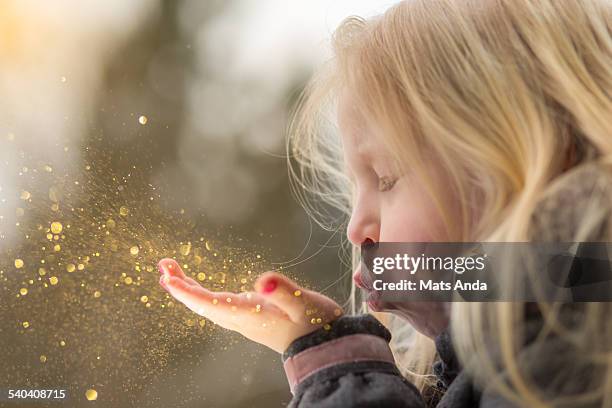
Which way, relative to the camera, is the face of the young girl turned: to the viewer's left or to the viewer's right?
to the viewer's left

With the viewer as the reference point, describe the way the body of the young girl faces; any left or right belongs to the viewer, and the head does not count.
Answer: facing to the left of the viewer
